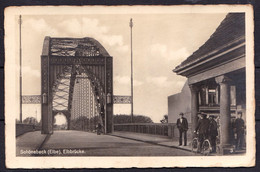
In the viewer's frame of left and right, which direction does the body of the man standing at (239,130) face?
facing the viewer

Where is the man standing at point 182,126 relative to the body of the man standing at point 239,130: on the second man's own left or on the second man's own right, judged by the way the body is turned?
on the second man's own right
